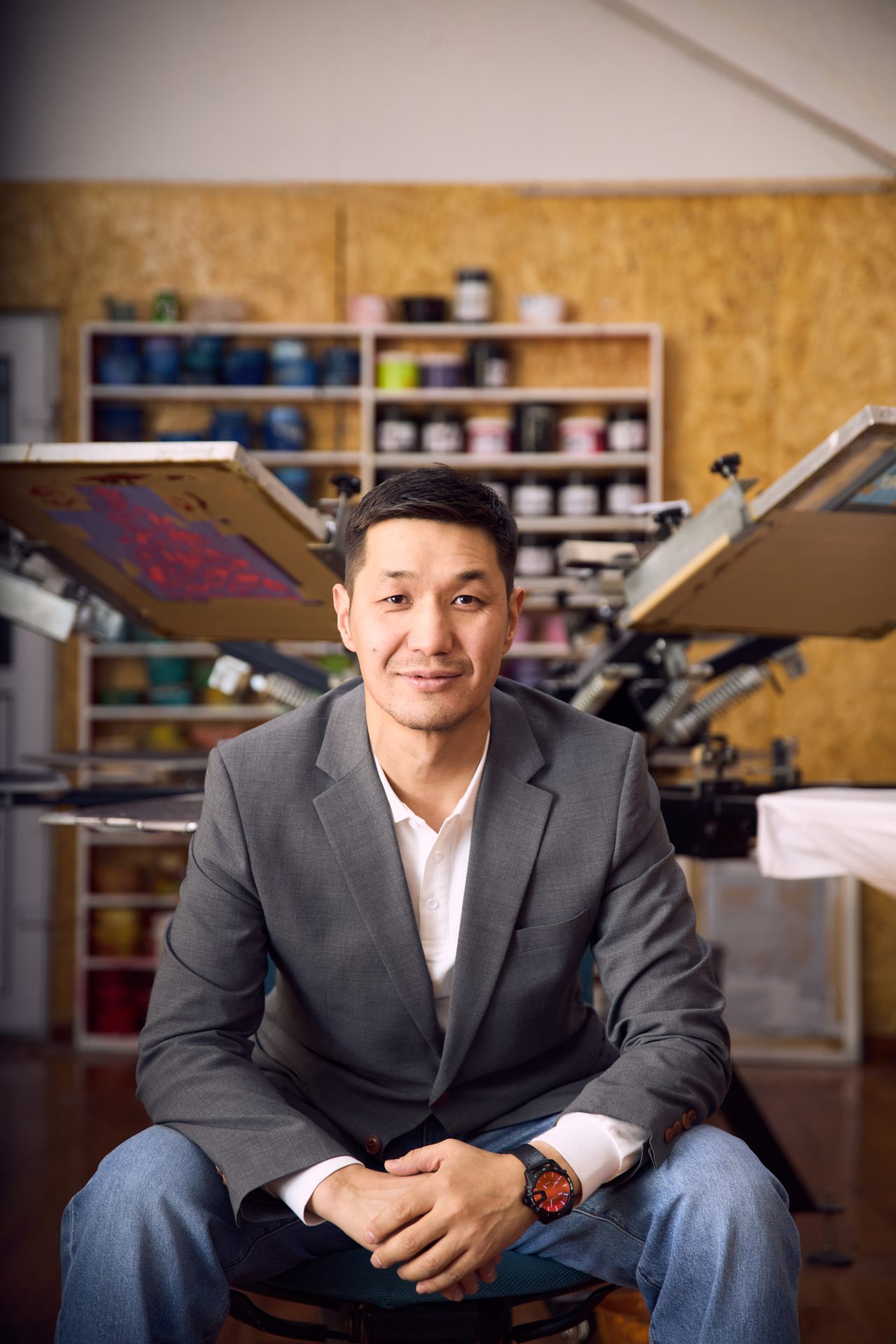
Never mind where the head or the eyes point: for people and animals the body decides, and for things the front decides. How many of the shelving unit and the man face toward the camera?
2

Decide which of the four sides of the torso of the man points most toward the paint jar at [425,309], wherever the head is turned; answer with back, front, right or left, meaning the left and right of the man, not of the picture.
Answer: back

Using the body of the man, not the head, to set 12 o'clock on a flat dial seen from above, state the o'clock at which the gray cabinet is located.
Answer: The gray cabinet is roughly at 5 o'clock from the man.

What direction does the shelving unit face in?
toward the camera

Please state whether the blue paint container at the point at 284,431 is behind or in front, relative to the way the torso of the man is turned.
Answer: behind

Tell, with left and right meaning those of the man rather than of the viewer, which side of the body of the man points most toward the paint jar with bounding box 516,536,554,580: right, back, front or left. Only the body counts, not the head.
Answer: back

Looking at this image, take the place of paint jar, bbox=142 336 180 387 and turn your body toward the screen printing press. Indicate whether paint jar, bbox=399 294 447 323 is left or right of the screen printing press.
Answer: left
